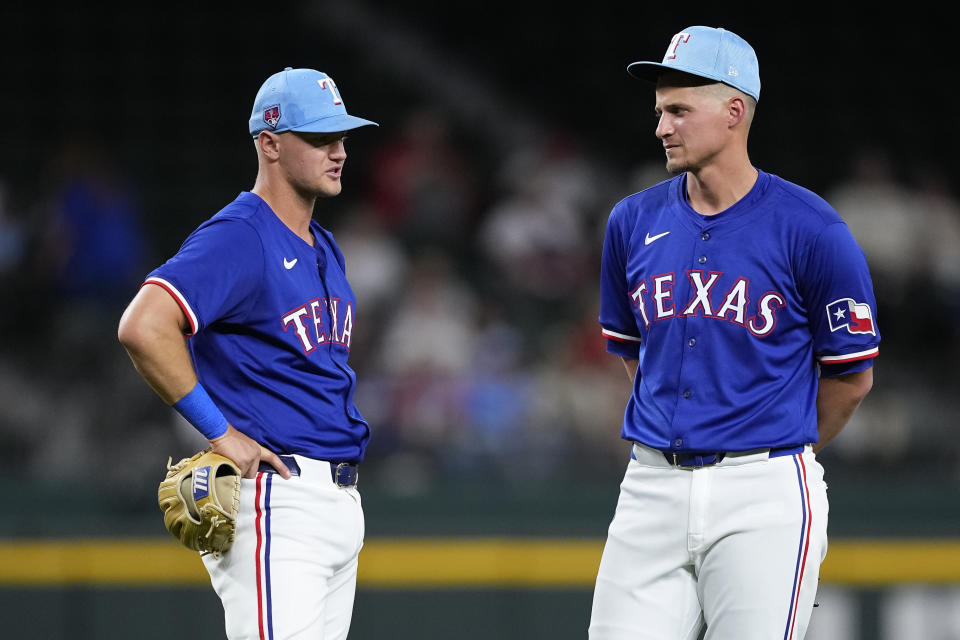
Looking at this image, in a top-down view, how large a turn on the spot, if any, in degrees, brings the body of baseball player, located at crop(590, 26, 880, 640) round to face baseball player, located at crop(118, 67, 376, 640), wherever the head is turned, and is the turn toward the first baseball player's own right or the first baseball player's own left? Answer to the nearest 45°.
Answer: approximately 45° to the first baseball player's own right

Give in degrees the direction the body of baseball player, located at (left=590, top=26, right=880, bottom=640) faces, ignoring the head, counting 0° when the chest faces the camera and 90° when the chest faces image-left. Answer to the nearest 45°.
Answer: approximately 45°

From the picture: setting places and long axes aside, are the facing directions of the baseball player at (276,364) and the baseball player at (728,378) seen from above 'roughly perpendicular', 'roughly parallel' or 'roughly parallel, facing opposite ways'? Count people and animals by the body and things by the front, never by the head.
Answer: roughly perpendicular

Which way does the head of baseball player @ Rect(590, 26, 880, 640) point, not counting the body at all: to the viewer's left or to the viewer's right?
to the viewer's left
